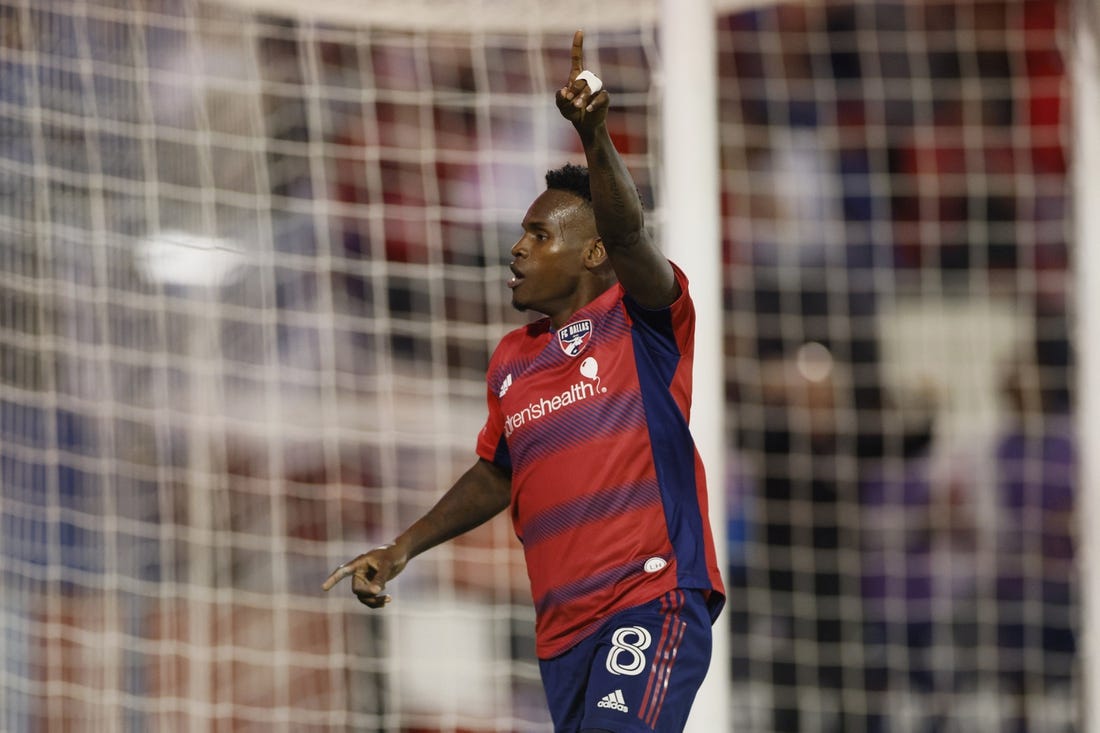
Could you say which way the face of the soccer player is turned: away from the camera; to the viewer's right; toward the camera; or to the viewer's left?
to the viewer's left

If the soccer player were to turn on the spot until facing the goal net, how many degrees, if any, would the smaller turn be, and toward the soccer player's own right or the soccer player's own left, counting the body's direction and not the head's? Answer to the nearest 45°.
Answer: approximately 135° to the soccer player's own right

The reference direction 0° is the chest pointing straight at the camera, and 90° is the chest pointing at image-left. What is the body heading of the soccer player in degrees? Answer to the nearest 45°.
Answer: approximately 45°
